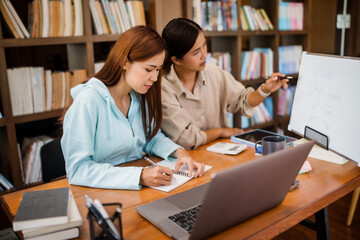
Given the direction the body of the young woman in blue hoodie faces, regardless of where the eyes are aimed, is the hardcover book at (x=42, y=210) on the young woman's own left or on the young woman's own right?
on the young woman's own right

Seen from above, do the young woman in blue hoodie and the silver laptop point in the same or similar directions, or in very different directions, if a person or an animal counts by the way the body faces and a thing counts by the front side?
very different directions

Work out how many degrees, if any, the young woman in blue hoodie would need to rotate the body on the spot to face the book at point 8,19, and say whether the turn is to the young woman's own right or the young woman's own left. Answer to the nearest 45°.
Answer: approximately 180°

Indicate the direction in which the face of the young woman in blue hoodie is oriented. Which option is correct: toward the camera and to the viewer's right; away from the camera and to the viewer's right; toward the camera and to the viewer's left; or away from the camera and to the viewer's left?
toward the camera and to the viewer's right

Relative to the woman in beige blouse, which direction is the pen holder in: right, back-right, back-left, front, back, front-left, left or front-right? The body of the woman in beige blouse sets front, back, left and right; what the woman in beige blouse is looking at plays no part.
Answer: front-right

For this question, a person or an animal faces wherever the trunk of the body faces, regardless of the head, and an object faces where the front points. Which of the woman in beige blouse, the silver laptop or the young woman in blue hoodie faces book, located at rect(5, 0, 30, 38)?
the silver laptop

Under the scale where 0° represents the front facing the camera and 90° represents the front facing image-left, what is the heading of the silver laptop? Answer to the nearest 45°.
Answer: approximately 135°

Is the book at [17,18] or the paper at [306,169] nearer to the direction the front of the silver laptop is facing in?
the book

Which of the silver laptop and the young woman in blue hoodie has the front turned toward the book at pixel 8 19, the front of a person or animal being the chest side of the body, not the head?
the silver laptop

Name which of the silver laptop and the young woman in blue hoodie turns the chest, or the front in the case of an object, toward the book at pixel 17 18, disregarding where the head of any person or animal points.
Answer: the silver laptop
